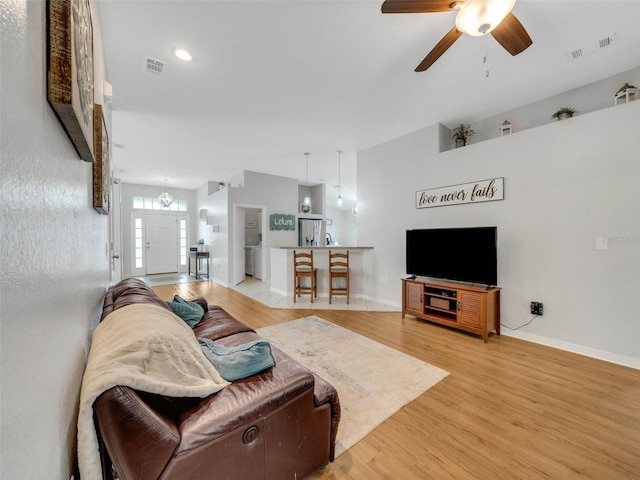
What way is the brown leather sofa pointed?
to the viewer's right

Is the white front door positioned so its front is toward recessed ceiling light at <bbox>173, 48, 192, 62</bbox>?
yes

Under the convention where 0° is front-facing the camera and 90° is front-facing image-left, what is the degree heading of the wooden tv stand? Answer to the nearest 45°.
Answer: approximately 45°

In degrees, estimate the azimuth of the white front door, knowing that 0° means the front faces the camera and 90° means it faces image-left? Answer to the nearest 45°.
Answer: approximately 0°

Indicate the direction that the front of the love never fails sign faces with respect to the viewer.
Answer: facing the viewer and to the left of the viewer

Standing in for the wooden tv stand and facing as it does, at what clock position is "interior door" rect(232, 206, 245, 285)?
The interior door is roughly at 2 o'clock from the wooden tv stand.

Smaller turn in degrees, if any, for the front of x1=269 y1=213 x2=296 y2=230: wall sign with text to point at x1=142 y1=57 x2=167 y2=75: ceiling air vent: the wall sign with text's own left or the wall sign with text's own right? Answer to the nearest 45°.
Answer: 0° — it already faces it

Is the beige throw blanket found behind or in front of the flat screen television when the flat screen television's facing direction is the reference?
in front

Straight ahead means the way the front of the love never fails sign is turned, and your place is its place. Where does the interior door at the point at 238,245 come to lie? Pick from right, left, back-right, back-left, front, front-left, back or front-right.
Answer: front-right

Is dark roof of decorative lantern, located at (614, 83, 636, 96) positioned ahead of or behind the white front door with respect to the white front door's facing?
ahead

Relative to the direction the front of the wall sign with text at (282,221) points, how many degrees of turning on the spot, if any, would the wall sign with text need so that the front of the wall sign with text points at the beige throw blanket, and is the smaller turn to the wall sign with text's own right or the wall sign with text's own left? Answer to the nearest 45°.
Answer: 0° — it already faces it

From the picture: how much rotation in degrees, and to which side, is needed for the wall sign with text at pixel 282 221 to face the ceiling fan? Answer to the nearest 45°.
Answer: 0° — it already faces it

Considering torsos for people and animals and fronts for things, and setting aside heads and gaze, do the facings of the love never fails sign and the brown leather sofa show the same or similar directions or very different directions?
very different directions
